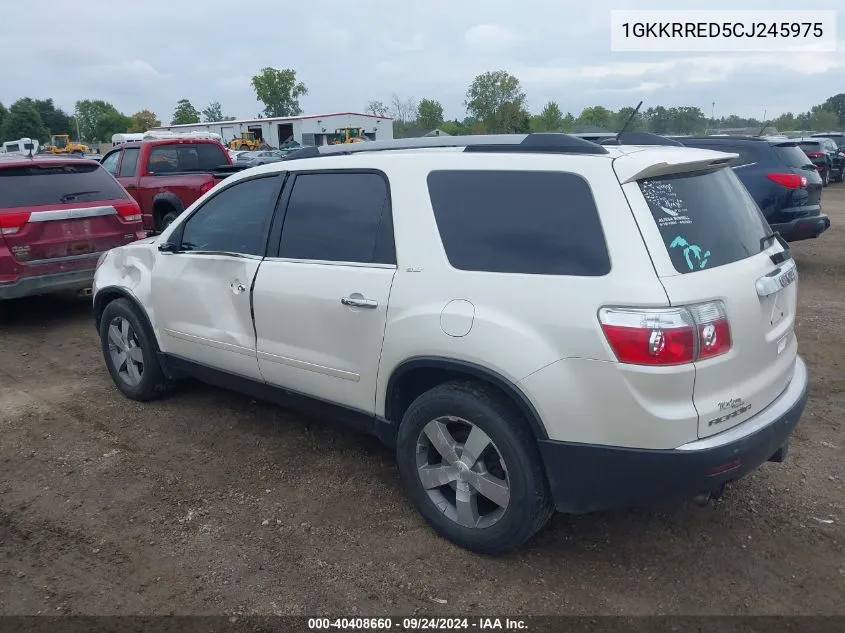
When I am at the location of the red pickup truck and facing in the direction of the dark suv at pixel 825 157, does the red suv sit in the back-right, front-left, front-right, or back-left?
back-right

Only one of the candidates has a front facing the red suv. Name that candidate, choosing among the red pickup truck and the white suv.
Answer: the white suv

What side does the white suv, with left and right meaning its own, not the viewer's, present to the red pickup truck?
front

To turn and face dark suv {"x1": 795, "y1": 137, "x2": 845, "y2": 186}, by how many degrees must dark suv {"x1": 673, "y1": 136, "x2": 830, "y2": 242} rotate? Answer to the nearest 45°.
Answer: approximately 45° to its right

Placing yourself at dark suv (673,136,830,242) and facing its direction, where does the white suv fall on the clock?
The white suv is roughly at 8 o'clock from the dark suv.

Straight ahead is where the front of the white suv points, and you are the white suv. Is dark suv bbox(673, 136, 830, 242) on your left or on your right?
on your right

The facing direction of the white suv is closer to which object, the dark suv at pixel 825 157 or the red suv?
the red suv

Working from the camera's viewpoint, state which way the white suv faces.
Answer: facing away from the viewer and to the left of the viewer

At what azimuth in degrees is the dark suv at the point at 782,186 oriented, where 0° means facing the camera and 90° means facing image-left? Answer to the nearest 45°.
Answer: approximately 135°

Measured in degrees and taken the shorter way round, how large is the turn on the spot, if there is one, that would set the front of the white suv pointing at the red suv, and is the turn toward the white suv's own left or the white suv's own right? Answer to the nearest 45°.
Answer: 0° — it already faces it

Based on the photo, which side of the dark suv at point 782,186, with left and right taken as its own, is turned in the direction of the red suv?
left
